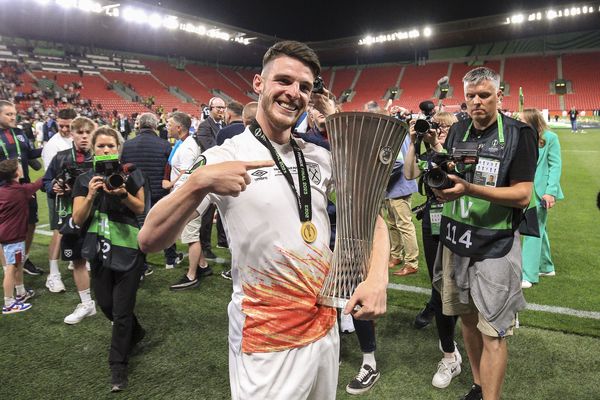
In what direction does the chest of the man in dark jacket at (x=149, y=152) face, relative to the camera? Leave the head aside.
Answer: away from the camera

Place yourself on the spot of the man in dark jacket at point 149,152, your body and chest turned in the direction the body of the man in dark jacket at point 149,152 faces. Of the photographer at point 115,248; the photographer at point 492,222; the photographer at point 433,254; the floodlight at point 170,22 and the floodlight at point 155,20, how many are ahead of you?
2

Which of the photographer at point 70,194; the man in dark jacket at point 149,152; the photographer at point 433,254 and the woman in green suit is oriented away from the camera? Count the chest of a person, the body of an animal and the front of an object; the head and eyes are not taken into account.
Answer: the man in dark jacket

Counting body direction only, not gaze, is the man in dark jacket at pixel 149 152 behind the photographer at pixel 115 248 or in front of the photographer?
behind

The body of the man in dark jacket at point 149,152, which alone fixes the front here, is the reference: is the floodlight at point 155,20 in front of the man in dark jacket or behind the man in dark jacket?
in front

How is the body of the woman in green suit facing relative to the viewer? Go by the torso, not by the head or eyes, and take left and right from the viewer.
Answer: facing to the left of the viewer

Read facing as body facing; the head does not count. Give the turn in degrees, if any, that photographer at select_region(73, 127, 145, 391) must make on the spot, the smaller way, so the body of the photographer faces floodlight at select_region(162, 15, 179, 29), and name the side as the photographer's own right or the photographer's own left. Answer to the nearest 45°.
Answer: approximately 180°

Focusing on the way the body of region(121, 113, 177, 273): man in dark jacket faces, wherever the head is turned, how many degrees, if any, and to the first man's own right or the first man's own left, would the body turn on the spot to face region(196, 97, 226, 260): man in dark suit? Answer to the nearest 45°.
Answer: approximately 45° to the first man's own right

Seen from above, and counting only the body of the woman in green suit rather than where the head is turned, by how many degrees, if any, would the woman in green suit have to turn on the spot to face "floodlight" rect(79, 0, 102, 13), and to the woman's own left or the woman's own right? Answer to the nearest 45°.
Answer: approximately 45° to the woman's own right

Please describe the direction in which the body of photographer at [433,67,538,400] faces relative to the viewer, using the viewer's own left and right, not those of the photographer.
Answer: facing the viewer and to the left of the viewer
